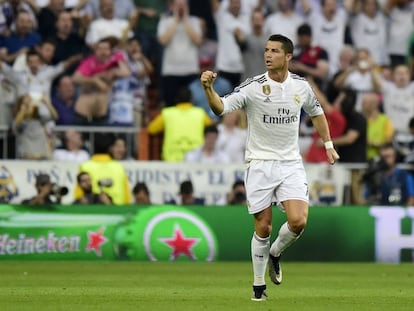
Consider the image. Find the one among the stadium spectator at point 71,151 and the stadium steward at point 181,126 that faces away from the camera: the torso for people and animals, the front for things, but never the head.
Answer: the stadium steward at point 181,126

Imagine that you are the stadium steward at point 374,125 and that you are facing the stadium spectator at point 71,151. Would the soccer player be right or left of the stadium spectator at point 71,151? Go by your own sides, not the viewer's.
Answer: left

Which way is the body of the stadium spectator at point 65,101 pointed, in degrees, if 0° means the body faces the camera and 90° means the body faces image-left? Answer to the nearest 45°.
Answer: approximately 0°

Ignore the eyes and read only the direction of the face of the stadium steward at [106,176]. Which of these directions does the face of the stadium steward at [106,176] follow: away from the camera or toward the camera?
away from the camera

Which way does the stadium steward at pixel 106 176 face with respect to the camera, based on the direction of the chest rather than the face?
away from the camera

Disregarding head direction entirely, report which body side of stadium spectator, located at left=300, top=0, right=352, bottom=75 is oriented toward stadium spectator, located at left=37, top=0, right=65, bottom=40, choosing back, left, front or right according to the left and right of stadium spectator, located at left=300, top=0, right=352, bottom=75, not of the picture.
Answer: right

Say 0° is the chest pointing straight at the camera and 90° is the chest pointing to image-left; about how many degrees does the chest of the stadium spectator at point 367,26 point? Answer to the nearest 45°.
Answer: approximately 0°
